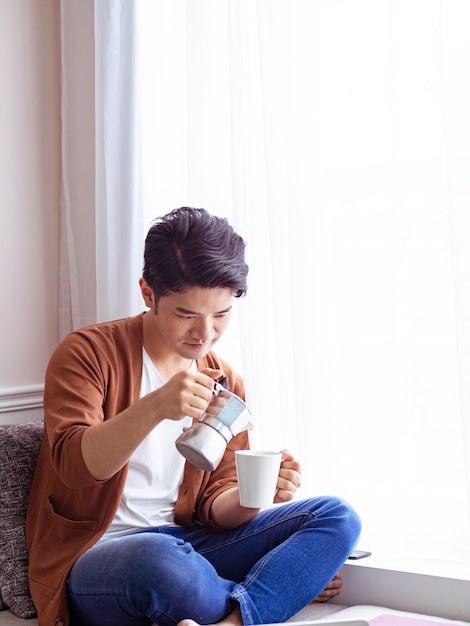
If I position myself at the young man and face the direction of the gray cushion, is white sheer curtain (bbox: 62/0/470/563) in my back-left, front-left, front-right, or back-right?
back-right

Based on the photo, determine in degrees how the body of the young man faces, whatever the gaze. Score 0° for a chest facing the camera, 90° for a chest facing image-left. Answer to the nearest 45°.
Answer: approximately 315°
